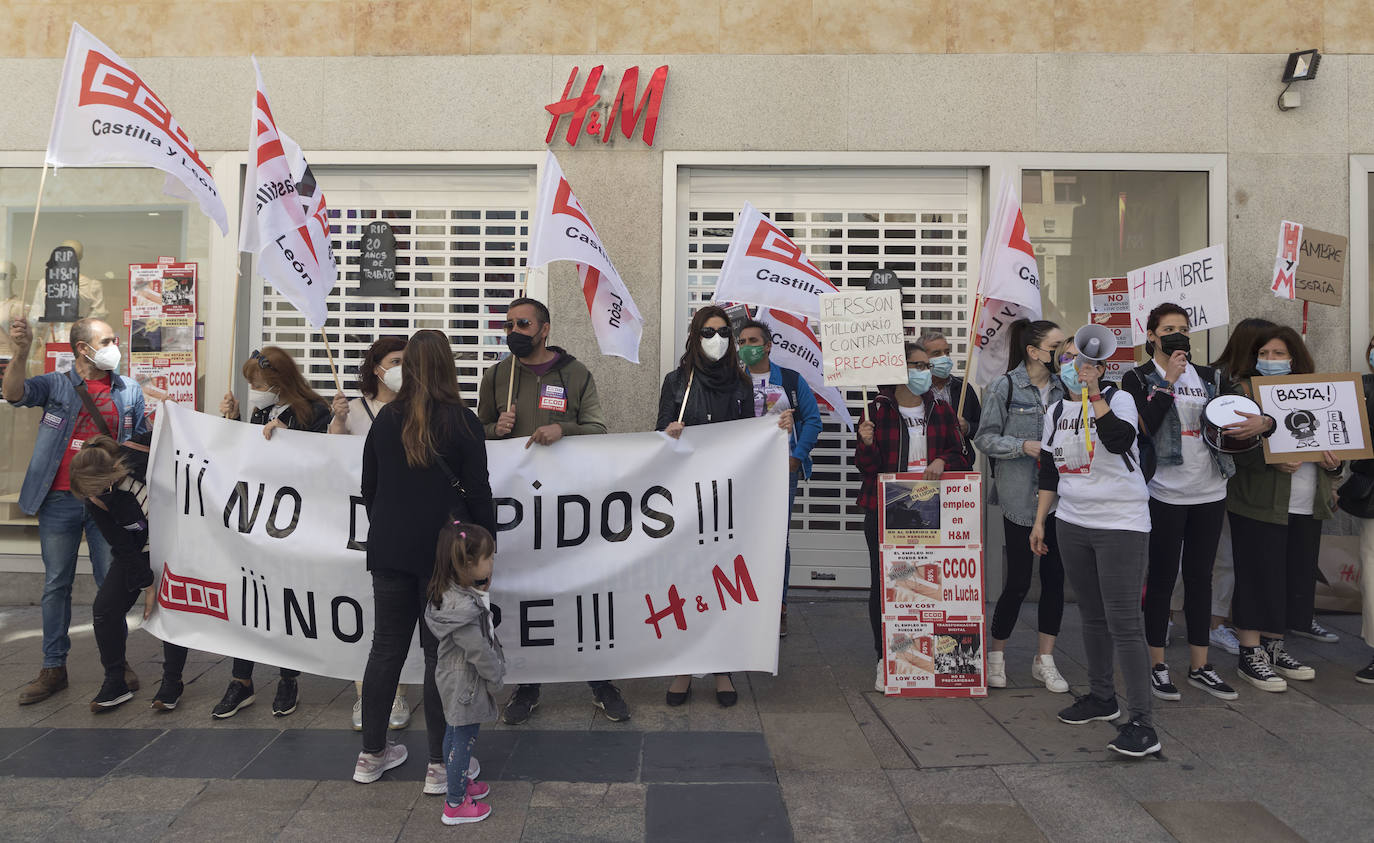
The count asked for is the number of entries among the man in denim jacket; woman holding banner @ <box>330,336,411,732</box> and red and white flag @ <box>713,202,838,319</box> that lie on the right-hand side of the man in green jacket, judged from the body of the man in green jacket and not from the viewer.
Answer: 2

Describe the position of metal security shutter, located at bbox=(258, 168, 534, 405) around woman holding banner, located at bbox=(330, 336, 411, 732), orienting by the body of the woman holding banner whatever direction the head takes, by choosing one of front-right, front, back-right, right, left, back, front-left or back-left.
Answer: back

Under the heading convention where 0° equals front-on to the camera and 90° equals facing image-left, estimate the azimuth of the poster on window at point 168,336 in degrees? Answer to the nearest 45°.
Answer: approximately 0°

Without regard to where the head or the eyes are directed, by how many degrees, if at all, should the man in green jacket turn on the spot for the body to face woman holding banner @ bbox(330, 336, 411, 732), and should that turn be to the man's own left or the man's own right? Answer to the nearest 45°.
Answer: approximately 90° to the man's own right

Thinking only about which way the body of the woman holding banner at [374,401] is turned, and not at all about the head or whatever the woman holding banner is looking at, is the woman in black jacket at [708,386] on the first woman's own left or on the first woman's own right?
on the first woman's own left

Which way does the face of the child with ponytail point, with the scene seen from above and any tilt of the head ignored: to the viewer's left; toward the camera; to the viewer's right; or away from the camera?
to the viewer's right
